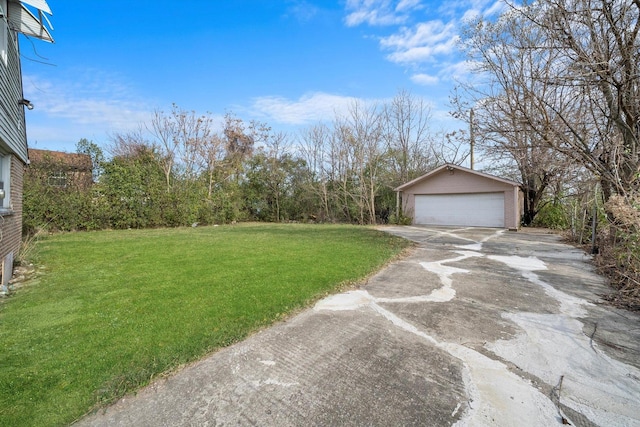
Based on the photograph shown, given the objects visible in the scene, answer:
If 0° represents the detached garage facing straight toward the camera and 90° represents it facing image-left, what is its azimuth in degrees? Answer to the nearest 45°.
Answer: approximately 0°

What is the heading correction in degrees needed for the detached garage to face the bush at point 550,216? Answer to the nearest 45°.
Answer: approximately 90° to its left

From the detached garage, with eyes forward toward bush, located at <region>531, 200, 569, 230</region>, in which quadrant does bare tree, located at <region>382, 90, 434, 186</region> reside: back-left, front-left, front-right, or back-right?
back-left
